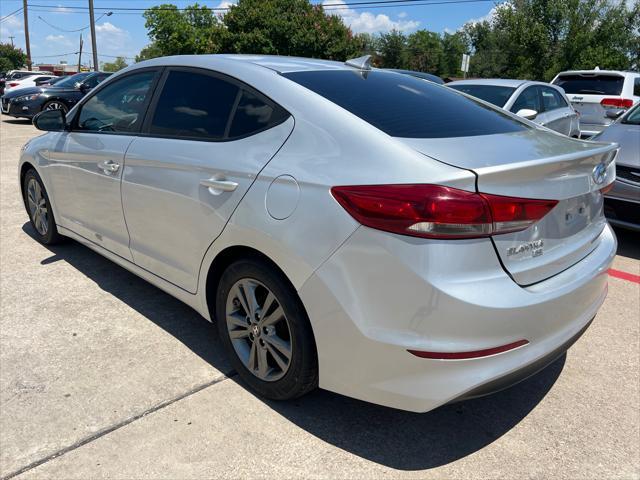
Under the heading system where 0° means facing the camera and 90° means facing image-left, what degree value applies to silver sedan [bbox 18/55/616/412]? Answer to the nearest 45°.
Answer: approximately 135°

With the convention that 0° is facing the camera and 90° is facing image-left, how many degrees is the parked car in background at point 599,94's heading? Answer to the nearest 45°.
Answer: approximately 225°

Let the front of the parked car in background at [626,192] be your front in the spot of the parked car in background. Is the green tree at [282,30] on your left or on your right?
on your right

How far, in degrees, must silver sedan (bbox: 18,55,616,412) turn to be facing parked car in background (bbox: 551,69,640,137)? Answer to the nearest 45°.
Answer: approximately 90° to its right

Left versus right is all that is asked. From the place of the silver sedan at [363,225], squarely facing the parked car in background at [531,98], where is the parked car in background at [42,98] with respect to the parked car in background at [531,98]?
left

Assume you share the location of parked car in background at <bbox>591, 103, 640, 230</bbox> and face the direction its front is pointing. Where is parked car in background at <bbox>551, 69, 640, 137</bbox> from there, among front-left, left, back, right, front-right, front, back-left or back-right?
back-right

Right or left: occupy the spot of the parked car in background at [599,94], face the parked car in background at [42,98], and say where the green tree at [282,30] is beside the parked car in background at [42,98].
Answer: right

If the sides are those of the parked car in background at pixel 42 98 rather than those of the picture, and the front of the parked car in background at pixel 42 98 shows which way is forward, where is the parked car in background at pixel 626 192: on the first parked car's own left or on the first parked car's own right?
on the first parked car's own left

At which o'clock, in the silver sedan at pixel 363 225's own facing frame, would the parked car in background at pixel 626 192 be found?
The parked car in background is roughly at 3 o'clock from the silver sedan.
